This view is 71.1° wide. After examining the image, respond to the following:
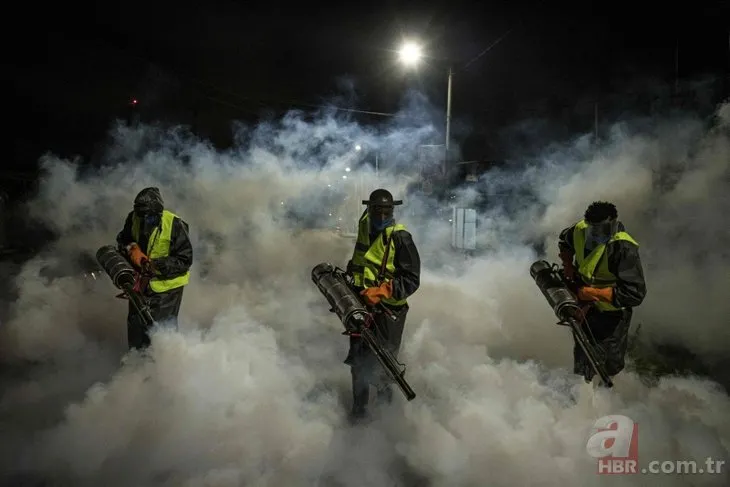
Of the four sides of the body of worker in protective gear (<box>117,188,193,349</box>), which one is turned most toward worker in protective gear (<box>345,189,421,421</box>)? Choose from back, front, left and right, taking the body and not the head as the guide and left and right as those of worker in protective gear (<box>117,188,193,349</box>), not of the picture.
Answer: left

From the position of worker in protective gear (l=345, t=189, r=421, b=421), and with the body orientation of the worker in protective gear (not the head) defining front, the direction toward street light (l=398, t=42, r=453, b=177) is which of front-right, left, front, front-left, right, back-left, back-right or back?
back

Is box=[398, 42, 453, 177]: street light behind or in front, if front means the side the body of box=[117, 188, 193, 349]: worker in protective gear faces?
behind

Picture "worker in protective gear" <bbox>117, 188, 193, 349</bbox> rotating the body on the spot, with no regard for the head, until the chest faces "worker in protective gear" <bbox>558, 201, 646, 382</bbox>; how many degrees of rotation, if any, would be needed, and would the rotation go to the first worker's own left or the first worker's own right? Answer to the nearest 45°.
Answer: approximately 90° to the first worker's own left

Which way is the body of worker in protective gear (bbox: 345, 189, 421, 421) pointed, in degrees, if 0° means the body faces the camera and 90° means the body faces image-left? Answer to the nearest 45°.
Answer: approximately 0°

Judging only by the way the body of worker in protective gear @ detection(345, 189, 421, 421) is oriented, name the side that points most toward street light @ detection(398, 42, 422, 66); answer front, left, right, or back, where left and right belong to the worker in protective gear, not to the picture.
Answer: back

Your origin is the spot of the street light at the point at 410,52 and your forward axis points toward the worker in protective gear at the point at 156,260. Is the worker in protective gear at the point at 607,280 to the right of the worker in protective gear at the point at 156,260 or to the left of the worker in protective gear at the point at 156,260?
left
